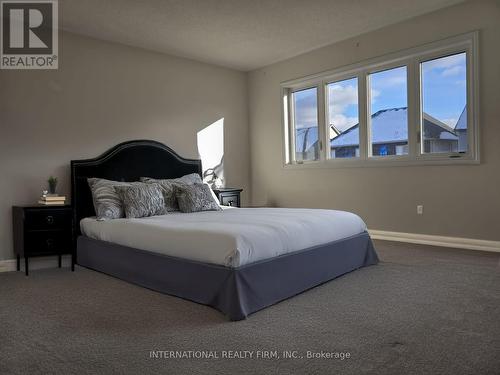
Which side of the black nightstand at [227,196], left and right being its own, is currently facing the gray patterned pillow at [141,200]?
right

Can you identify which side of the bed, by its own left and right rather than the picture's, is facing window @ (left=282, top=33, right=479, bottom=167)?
left

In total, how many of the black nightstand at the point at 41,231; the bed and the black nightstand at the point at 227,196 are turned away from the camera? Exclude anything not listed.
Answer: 0

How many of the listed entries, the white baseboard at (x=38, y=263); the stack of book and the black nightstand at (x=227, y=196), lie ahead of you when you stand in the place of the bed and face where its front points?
0

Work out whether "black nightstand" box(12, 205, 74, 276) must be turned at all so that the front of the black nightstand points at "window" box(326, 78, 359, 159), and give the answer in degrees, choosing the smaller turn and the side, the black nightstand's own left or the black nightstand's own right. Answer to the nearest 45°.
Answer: approximately 45° to the black nightstand's own left

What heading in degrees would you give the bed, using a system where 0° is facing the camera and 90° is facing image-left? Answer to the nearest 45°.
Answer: approximately 315°

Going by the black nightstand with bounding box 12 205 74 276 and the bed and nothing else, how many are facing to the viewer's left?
0

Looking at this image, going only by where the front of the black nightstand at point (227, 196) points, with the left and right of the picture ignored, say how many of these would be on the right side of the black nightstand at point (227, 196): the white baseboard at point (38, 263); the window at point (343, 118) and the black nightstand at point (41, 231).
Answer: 2

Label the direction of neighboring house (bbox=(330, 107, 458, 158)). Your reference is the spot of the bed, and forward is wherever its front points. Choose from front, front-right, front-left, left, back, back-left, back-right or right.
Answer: left

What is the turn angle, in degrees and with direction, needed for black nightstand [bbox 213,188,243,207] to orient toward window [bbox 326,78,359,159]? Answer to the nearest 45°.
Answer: approximately 45° to its left

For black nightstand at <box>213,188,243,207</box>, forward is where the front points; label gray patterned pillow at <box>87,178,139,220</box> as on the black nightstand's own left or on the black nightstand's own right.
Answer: on the black nightstand's own right

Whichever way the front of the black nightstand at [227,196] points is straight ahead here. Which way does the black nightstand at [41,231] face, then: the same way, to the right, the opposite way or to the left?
the same way

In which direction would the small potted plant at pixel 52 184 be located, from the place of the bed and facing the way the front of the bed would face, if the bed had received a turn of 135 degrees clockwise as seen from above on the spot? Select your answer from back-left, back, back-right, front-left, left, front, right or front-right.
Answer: front-right

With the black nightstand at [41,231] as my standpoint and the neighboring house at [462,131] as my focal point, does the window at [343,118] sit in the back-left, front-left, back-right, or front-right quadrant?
front-right

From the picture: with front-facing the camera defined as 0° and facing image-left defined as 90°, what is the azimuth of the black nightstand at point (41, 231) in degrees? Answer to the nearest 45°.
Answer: approximately 315°

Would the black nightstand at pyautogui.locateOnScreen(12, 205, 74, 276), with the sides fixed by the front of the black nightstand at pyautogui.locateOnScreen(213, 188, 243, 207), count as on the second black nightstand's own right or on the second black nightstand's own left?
on the second black nightstand's own right

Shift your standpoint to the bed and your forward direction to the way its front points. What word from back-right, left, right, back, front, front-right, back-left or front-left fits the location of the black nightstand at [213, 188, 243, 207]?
back-left

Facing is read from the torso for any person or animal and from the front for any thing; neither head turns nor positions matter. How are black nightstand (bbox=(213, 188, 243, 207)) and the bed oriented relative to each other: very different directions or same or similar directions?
same or similar directions

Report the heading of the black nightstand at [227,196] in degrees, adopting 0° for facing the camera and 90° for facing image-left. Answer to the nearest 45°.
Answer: approximately 315°
